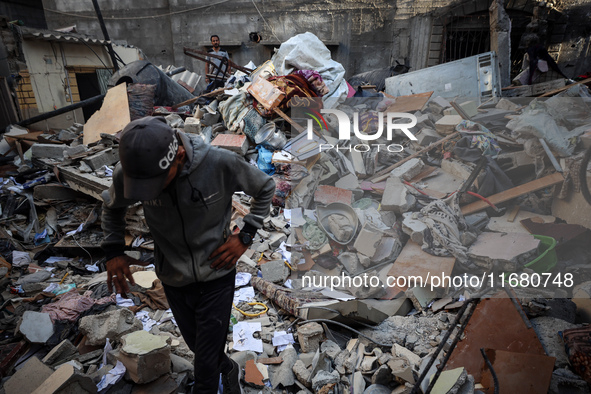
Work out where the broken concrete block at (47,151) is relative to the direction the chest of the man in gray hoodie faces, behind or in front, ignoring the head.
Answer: behind

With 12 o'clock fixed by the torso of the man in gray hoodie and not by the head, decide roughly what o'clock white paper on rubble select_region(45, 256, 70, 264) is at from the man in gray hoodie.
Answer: The white paper on rubble is roughly at 5 o'clock from the man in gray hoodie.

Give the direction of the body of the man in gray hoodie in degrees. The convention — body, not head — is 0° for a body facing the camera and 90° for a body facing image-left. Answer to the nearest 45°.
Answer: approximately 0°

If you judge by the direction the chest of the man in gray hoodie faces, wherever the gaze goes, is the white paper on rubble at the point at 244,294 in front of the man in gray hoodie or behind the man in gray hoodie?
behind

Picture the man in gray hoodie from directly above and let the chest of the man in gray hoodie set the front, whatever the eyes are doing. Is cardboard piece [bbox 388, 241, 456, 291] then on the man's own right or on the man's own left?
on the man's own left

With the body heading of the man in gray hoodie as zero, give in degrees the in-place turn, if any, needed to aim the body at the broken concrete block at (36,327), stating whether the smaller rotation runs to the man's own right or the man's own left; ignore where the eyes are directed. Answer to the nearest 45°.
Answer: approximately 135° to the man's own right

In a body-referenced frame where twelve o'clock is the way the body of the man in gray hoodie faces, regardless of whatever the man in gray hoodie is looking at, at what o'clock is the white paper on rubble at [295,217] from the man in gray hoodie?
The white paper on rubble is roughly at 7 o'clock from the man in gray hoodie.

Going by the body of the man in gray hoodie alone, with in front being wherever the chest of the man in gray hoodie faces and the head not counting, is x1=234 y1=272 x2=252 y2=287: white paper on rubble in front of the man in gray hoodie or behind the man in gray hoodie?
behind
